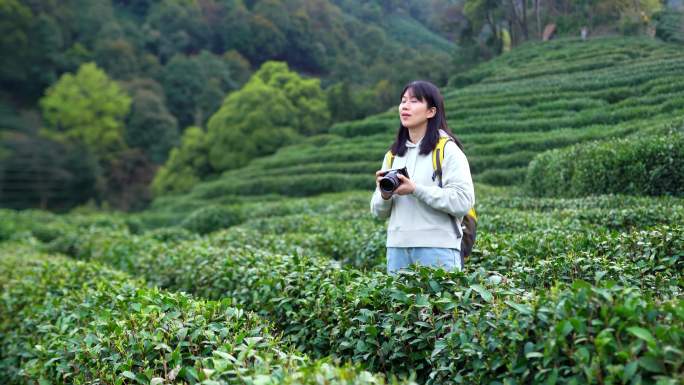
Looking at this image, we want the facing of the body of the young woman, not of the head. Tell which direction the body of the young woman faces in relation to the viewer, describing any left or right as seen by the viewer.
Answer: facing the viewer and to the left of the viewer

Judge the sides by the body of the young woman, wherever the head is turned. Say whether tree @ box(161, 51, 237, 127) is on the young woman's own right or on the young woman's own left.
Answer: on the young woman's own right

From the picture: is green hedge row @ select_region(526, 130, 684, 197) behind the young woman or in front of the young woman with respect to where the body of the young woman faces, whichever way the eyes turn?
behind

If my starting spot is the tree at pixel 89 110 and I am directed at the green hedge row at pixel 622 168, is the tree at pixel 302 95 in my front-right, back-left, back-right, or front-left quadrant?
front-left

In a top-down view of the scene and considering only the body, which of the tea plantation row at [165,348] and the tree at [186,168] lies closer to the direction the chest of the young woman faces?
the tea plantation row

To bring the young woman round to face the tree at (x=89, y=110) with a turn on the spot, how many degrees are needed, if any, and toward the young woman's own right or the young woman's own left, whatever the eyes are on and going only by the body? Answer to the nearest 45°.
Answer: approximately 90° to the young woman's own right

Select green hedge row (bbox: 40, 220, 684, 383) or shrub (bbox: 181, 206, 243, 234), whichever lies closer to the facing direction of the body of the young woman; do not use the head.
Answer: the green hedge row

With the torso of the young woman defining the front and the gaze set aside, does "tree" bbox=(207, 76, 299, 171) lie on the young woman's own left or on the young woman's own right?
on the young woman's own right

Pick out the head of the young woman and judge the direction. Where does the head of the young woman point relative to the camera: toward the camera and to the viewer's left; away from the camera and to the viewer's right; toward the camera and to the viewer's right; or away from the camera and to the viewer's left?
toward the camera and to the viewer's left

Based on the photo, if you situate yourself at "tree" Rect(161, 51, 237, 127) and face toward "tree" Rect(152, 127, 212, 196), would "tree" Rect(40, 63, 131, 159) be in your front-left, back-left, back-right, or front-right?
front-right

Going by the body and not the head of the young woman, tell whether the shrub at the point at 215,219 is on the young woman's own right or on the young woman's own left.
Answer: on the young woman's own right

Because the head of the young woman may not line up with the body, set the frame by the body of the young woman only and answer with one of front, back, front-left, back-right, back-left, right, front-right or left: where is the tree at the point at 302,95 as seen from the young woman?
back-right

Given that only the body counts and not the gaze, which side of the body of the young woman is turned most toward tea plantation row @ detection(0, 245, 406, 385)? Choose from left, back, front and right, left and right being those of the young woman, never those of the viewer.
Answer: front

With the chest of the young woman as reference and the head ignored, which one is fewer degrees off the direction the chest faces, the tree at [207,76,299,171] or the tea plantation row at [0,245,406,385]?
the tea plantation row
